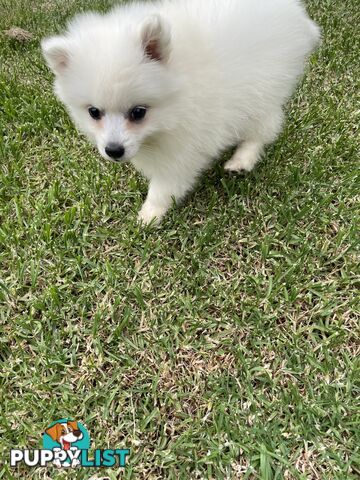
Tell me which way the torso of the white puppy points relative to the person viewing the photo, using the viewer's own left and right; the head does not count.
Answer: facing the viewer and to the left of the viewer
